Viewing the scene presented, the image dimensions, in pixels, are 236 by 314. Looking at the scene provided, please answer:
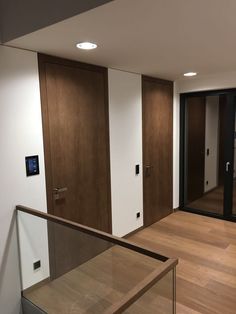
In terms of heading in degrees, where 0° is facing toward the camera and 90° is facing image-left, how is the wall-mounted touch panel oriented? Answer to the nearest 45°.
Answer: approximately 315°

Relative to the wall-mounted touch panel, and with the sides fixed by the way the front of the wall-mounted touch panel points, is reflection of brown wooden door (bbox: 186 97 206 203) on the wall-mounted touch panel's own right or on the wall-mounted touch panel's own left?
on the wall-mounted touch panel's own left

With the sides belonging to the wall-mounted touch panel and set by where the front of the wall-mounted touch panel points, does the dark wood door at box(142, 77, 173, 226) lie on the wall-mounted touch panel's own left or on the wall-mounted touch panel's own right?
on the wall-mounted touch panel's own left
